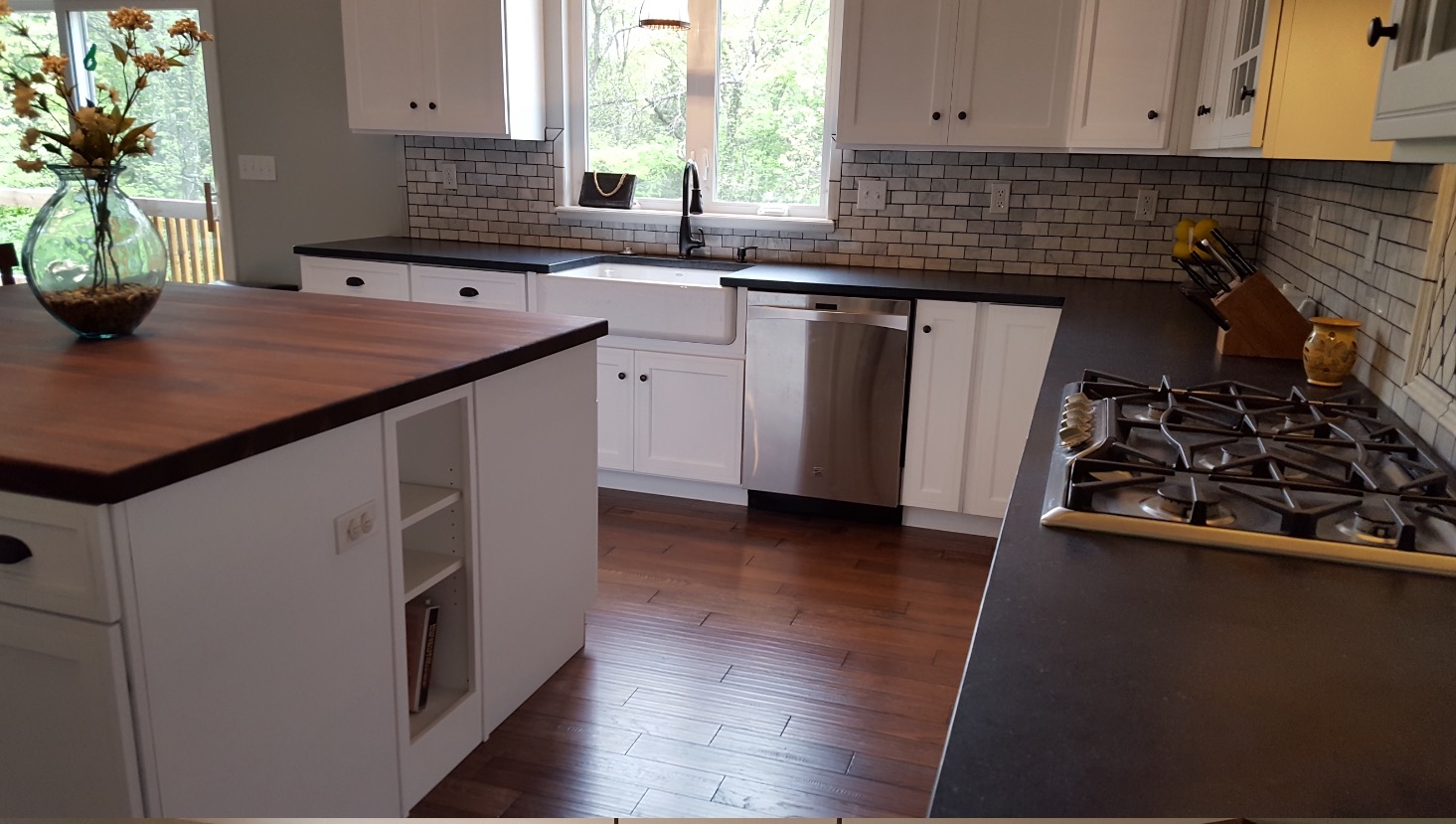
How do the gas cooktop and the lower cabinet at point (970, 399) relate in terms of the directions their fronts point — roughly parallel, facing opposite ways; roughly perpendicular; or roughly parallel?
roughly perpendicular

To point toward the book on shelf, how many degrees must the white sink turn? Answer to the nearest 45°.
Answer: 0° — it already faces it

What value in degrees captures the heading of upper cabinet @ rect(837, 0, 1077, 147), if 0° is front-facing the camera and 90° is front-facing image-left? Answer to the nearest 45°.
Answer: approximately 0°

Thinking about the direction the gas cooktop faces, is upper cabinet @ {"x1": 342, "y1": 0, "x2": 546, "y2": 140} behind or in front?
in front

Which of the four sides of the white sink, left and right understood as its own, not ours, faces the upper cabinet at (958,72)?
left

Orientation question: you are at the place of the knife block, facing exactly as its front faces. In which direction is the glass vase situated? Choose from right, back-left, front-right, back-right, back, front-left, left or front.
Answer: front-left

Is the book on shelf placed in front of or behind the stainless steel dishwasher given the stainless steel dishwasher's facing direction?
in front

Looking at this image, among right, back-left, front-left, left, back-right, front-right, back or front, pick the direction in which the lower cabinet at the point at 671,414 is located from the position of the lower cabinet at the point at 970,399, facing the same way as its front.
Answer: right

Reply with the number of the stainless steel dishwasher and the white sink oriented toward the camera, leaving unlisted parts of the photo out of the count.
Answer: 2

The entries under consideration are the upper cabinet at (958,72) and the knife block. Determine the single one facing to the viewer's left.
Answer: the knife block

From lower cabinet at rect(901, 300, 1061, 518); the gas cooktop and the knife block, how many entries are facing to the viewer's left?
2

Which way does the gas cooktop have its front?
to the viewer's left

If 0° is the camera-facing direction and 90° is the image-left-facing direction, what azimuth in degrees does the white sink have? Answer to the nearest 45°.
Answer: approximately 0°
